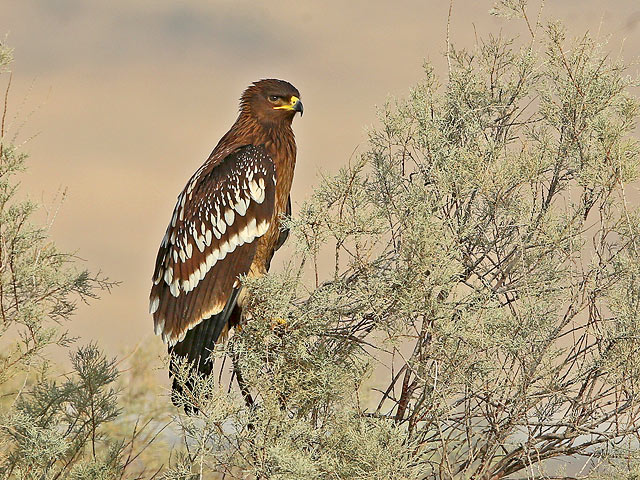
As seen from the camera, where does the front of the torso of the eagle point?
to the viewer's right
